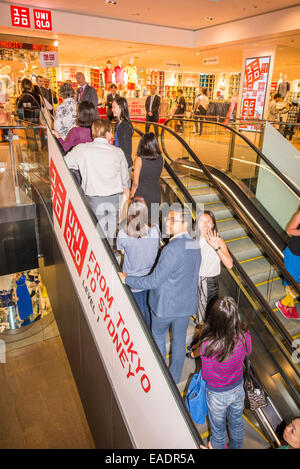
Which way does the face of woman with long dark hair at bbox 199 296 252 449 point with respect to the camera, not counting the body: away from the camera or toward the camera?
away from the camera

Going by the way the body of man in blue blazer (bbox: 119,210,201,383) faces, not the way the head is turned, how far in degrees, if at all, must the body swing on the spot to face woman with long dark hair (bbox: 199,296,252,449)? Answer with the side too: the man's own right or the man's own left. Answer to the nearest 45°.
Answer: approximately 180°

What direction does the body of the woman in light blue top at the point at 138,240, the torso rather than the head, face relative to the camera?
away from the camera

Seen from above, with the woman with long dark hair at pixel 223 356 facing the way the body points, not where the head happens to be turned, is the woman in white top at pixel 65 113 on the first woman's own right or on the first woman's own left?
on the first woman's own left

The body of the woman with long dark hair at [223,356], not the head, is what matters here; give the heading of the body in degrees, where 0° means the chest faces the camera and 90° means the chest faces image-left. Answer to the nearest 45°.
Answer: approximately 180°

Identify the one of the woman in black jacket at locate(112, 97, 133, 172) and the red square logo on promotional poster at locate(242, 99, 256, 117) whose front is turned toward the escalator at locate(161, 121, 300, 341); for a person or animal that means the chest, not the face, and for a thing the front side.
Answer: the red square logo on promotional poster

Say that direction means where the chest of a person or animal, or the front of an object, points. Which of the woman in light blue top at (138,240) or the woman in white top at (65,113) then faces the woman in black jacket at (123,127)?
the woman in light blue top

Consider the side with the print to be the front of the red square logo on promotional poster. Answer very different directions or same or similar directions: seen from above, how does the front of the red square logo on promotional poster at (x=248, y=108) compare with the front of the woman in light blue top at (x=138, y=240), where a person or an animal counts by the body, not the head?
very different directions

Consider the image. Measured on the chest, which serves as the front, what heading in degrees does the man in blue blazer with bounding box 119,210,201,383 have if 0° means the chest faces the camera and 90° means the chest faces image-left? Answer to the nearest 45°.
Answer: approximately 135°

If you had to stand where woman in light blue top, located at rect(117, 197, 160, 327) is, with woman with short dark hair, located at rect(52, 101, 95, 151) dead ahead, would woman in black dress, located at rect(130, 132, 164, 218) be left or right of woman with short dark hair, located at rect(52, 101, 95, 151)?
right

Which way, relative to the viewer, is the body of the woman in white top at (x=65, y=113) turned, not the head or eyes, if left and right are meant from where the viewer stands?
facing away from the viewer

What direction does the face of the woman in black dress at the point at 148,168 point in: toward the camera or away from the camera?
away from the camera
